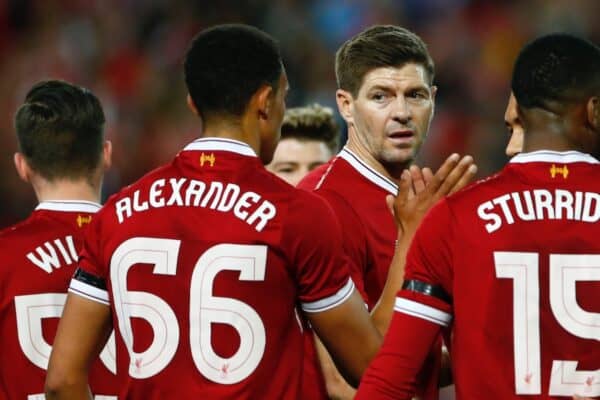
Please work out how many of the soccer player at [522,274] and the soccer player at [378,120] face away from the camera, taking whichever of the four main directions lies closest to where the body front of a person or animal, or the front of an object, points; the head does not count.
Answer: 1

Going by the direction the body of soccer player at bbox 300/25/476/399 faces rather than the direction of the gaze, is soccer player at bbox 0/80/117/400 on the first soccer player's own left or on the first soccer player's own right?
on the first soccer player's own right

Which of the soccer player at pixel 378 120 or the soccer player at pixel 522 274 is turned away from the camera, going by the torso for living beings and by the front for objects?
the soccer player at pixel 522 274

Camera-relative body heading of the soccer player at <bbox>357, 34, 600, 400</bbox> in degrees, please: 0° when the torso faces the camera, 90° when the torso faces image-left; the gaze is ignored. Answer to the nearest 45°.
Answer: approximately 180°

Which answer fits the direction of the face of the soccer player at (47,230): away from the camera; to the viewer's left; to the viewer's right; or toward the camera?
away from the camera

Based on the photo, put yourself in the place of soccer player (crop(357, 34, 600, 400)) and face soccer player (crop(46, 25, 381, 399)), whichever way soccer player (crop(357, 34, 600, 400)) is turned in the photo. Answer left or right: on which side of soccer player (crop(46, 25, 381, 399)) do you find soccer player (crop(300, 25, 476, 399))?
right

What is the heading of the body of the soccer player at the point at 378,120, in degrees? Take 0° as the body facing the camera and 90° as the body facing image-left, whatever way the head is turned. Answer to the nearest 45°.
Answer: approximately 315°

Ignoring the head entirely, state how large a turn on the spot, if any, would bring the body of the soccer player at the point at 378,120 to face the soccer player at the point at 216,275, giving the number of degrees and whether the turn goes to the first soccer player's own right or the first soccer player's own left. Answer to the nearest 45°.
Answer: approximately 90° to the first soccer player's own right
